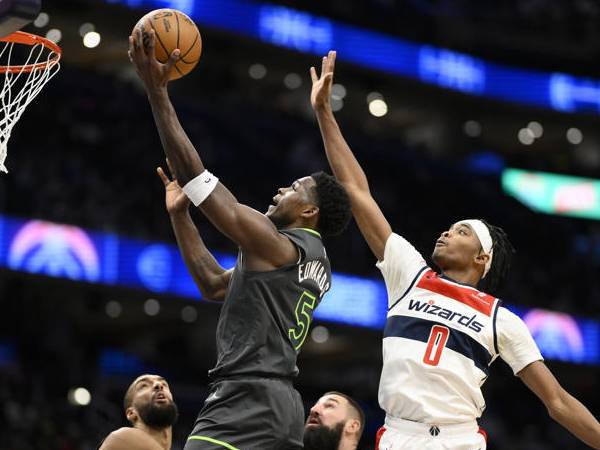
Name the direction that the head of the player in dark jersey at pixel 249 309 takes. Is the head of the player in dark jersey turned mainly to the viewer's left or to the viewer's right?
to the viewer's left

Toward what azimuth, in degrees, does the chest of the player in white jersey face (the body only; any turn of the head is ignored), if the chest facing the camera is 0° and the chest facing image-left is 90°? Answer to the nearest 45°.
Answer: approximately 0°

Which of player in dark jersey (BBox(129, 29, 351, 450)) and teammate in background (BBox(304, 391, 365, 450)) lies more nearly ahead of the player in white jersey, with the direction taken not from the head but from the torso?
the player in dark jersey

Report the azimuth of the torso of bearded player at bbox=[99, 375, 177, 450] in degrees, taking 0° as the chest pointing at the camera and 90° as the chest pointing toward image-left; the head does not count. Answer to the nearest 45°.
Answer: approximately 315°

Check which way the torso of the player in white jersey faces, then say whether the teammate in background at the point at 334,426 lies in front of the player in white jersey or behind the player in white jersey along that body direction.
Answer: behind
